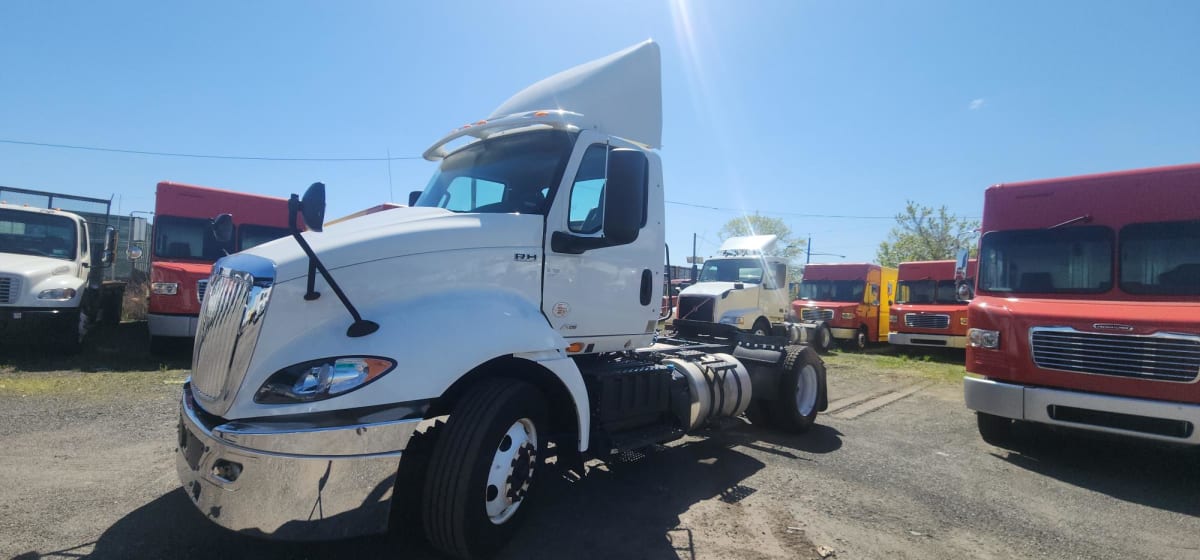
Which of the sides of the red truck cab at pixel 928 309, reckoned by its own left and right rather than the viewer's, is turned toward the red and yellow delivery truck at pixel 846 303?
right

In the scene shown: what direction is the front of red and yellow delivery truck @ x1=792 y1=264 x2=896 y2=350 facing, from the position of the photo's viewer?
facing the viewer and to the left of the viewer

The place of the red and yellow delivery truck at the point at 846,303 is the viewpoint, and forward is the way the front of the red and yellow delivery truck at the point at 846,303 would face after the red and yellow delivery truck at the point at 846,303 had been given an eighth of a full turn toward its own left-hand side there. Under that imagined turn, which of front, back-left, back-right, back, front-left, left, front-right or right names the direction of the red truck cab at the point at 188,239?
front-right

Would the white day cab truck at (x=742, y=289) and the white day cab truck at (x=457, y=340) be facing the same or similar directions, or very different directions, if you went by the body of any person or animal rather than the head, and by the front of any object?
same or similar directions

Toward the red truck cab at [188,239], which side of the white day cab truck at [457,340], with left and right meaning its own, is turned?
right

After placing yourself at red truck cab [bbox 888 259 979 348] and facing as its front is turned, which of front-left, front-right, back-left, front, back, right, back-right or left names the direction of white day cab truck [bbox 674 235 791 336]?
front-right

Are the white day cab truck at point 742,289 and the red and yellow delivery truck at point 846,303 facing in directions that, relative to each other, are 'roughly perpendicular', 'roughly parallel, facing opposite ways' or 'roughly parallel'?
roughly parallel

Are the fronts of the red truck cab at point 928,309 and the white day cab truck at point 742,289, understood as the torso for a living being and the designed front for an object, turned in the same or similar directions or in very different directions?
same or similar directions

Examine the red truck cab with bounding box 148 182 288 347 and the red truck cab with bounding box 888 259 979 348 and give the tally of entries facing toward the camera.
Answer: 2

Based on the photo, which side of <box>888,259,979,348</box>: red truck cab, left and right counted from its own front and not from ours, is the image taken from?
front

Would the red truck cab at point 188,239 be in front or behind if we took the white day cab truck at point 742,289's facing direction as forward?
in front

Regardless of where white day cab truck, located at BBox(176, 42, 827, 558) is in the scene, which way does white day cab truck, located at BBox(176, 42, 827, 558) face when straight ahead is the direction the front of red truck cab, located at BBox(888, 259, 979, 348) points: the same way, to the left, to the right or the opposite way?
the same way
